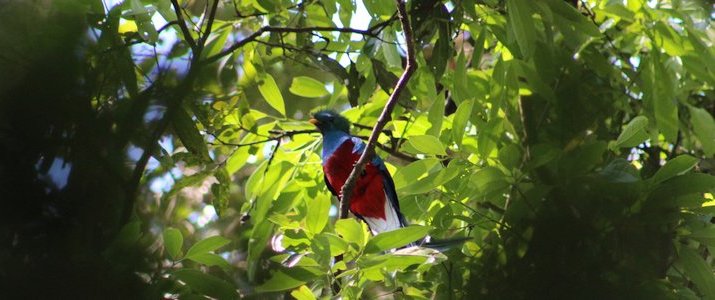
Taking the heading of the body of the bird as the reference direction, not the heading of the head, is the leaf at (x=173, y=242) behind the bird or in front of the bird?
in front

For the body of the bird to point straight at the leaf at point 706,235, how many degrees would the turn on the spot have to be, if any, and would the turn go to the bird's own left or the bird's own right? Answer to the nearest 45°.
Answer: approximately 90° to the bird's own left

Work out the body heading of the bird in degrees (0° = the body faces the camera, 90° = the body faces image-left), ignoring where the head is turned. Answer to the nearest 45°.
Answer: approximately 45°

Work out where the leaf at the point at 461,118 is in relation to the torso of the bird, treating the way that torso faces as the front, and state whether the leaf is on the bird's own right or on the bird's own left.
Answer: on the bird's own left

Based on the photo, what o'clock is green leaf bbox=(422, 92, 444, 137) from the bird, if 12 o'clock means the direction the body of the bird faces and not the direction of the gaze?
The green leaf is roughly at 10 o'clock from the bird.

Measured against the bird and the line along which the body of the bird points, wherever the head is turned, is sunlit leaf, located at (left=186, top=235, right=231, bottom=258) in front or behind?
in front
